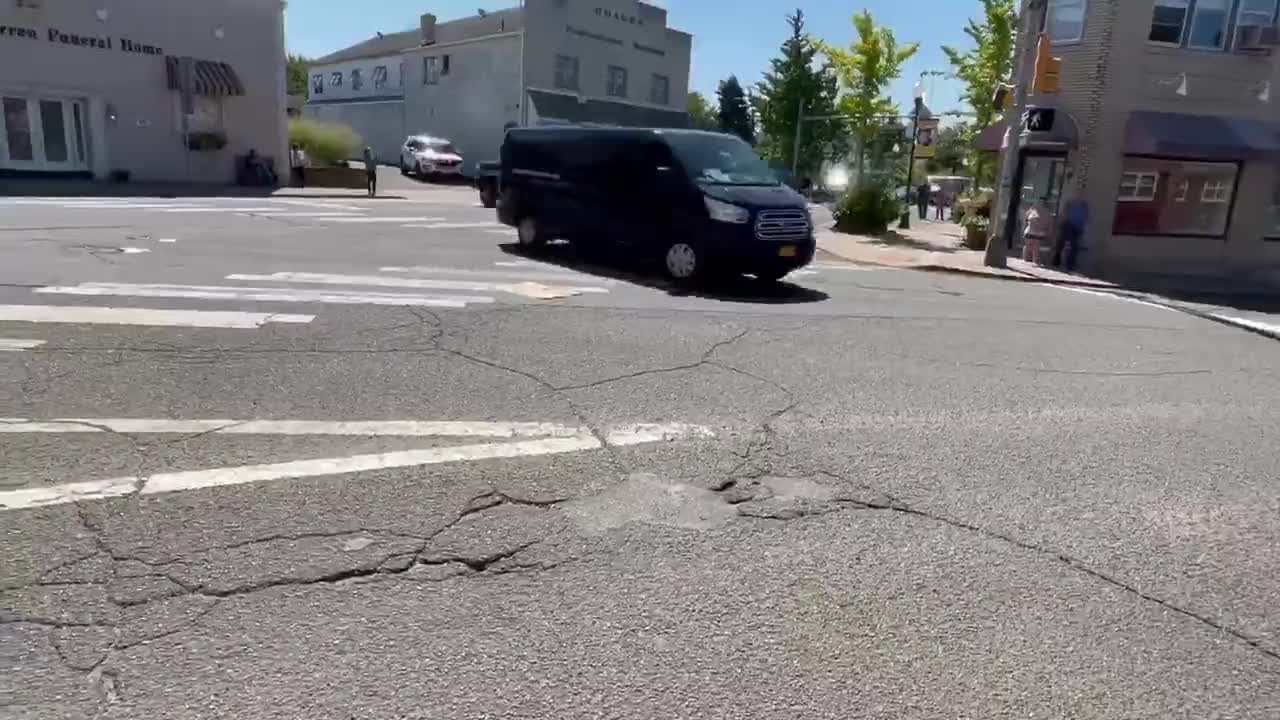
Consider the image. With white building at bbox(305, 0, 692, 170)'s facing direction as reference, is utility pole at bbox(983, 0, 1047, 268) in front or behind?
in front

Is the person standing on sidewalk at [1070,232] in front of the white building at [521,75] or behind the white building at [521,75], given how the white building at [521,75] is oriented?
in front

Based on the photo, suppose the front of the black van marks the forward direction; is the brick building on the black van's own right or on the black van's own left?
on the black van's own left

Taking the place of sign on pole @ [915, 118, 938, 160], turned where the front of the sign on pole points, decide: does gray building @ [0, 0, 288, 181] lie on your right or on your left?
on your right

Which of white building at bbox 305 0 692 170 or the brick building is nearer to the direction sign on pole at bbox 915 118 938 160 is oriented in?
the brick building

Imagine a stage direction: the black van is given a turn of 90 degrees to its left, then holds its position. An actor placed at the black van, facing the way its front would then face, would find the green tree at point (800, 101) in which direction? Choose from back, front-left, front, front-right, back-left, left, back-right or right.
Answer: front-left

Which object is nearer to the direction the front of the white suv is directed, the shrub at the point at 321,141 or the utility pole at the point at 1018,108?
the utility pole

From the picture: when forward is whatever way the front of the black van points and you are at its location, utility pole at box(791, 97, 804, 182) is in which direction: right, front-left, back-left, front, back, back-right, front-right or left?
back-left

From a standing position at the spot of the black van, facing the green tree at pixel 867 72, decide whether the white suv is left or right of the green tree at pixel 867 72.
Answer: left

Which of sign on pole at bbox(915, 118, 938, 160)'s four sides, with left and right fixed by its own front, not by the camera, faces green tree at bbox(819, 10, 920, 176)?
right

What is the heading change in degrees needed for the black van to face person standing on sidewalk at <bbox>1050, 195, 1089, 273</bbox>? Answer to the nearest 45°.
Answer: approximately 90° to its left

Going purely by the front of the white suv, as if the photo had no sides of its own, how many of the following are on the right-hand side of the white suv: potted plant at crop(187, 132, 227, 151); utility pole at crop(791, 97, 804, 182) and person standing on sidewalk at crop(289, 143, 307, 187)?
2

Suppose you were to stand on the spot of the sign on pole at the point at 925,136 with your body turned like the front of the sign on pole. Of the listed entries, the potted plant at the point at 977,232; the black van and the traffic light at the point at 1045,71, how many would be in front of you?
3

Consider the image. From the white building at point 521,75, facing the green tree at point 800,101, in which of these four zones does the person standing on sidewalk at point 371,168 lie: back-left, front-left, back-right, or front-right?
back-right
